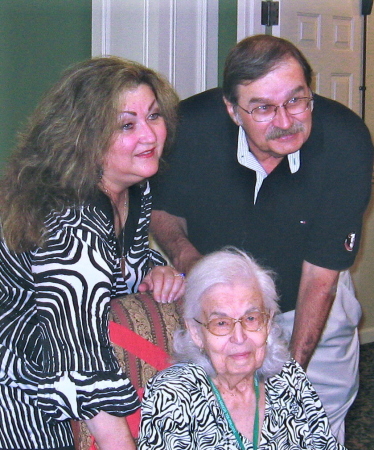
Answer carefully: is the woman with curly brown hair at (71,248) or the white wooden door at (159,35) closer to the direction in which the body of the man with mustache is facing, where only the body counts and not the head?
the woman with curly brown hair

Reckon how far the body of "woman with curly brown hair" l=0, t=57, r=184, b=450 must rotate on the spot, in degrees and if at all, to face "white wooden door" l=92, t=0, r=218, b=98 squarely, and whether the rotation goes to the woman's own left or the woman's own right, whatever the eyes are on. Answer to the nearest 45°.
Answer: approximately 135° to the woman's own left

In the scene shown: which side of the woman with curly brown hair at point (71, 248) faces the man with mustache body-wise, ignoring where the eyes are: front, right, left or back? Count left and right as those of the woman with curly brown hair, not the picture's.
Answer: left

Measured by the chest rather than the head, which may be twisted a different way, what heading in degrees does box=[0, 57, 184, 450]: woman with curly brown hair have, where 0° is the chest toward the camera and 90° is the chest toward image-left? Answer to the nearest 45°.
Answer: approximately 315°
